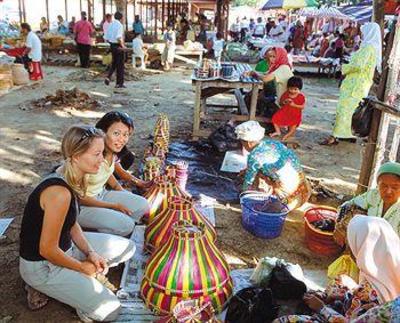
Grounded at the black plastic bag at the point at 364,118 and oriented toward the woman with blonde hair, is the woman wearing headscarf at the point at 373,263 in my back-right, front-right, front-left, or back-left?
front-left

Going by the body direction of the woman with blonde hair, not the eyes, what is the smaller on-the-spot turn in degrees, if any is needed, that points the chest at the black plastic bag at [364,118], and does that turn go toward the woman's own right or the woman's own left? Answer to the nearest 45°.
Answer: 0° — they already face it

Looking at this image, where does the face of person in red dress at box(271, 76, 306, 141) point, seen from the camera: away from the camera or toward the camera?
toward the camera

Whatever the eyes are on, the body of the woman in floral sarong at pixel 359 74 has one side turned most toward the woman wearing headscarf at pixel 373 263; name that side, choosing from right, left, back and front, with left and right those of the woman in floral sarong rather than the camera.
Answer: left

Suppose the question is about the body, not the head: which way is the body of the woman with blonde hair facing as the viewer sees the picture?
to the viewer's right
